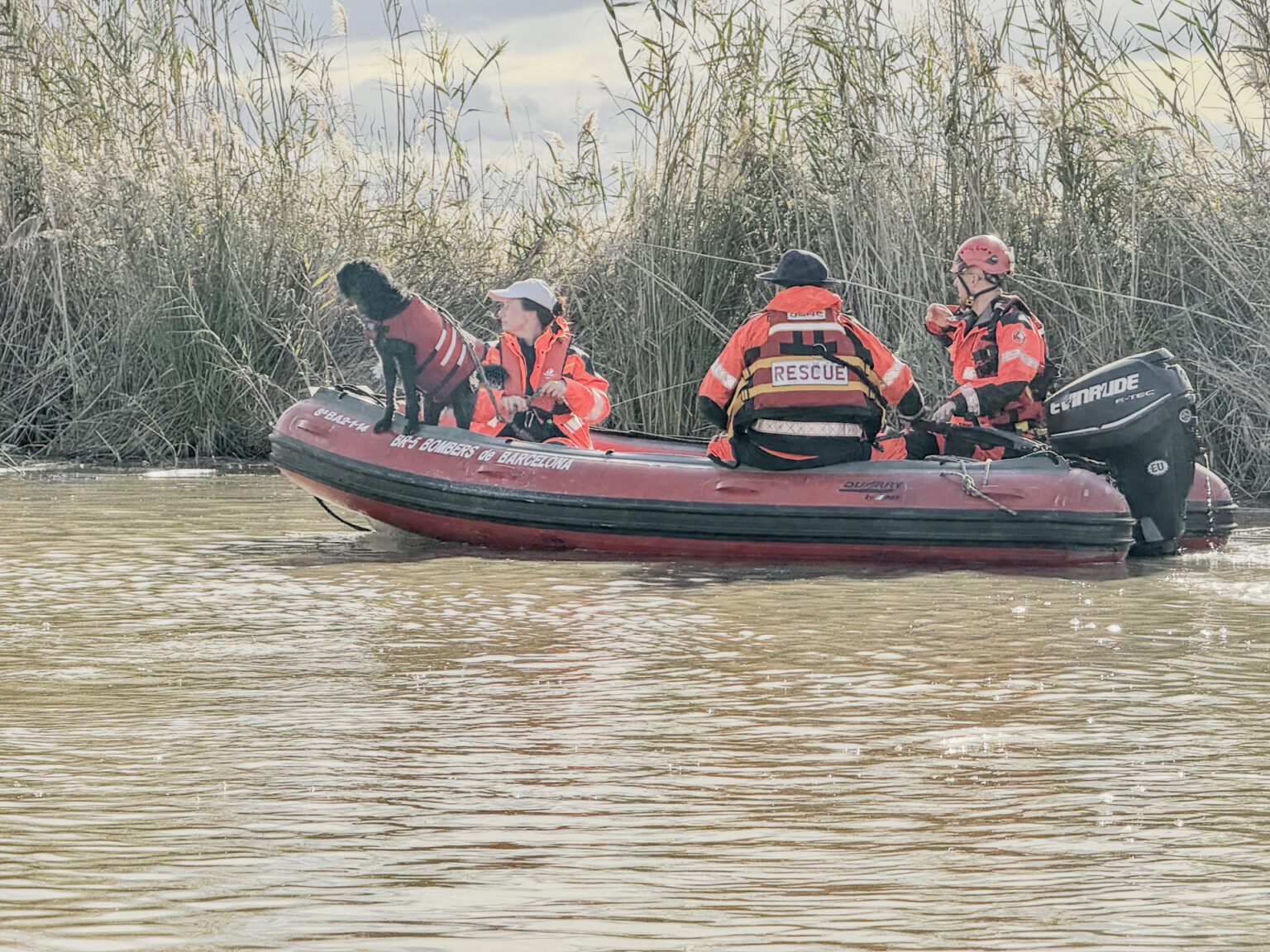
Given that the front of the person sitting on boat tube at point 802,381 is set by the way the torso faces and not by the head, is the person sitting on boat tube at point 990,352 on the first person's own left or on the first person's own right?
on the first person's own right

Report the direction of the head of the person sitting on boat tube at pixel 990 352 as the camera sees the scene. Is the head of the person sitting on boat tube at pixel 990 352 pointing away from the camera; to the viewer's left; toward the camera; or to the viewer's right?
to the viewer's left

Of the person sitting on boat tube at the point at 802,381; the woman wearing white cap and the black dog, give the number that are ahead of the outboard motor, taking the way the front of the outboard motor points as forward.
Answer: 3

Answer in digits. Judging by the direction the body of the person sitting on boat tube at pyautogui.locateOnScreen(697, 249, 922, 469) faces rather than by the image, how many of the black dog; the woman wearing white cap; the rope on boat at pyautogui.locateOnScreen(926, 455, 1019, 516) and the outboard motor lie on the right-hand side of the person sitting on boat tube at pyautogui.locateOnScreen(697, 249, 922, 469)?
2

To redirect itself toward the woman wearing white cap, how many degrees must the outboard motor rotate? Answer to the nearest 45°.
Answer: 0° — it already faces them

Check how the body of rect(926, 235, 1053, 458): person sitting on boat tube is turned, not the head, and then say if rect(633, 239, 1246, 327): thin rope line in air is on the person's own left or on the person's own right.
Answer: on the person's own right

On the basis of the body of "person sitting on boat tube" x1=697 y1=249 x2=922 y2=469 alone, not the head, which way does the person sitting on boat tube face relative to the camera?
away from the camera

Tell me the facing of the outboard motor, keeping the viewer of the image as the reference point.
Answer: facing to the left of the viewer

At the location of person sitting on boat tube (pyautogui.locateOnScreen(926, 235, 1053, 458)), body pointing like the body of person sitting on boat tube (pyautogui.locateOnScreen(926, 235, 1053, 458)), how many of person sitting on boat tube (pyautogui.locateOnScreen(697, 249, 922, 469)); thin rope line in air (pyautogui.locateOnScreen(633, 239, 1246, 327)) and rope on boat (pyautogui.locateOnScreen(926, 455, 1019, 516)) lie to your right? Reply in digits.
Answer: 1

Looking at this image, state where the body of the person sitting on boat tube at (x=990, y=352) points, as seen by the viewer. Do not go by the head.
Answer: to the viewer's left

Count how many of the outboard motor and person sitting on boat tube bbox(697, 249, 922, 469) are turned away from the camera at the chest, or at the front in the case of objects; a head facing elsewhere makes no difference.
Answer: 1

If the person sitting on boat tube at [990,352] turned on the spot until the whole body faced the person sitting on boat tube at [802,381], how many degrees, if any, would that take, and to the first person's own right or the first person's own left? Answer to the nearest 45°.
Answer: approximately 45° to the first person's own left

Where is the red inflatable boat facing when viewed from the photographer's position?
facing to the left of the viewer

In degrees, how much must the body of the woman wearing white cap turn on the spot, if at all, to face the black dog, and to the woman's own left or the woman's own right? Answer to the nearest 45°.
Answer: approximately 45° to the woman's own right
